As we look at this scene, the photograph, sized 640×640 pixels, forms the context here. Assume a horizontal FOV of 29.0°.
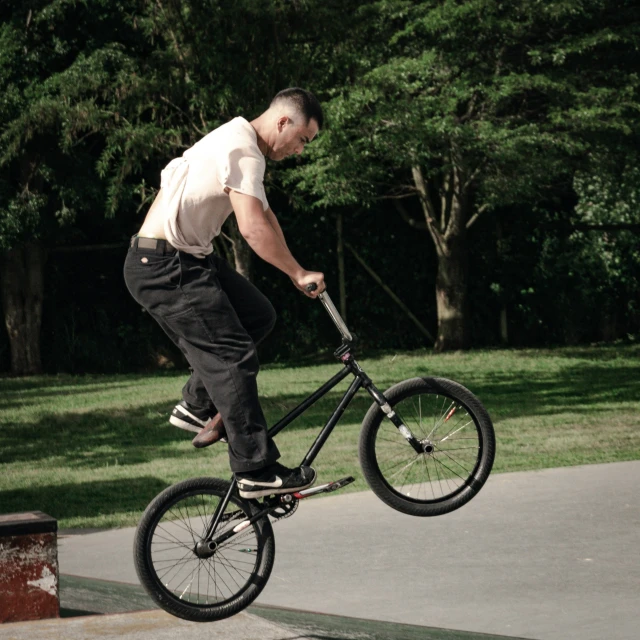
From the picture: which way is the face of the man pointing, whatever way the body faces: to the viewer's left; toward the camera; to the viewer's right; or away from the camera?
to the viewer's right

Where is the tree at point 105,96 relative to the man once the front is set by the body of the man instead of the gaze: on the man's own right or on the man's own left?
on the man's own left

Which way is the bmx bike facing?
to the viewer's right

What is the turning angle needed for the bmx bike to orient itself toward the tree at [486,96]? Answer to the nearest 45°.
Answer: approximately 90° to its left

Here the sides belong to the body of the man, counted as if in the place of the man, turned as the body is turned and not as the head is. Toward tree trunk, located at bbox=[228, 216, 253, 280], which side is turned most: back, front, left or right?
left

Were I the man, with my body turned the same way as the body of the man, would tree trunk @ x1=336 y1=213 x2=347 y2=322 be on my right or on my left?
on my left

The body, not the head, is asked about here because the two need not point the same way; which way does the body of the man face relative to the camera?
to the viewer's right

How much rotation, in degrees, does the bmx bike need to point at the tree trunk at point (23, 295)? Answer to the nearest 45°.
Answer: approximately 90° to its left
